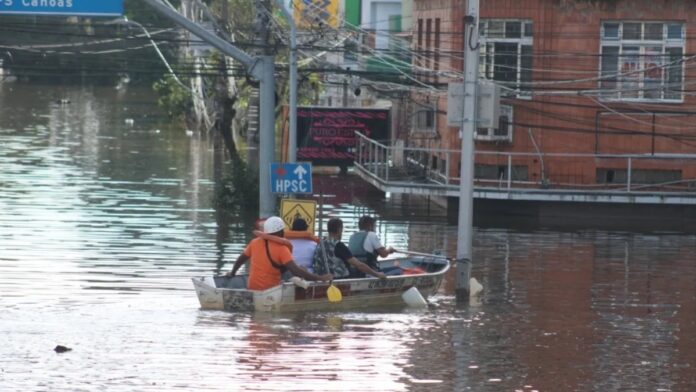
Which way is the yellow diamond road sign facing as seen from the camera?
toward the camera

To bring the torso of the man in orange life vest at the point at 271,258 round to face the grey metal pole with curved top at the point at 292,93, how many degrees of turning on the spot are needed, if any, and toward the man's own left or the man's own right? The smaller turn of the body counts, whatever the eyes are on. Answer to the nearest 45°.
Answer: approximately 45° to the man's own left

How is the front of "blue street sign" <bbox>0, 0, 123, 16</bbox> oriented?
toward the camera

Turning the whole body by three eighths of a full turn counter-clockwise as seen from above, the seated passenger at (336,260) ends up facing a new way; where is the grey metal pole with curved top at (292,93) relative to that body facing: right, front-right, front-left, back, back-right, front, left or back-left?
right

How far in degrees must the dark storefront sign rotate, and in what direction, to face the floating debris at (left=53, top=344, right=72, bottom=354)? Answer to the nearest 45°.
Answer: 0° — it already faces it

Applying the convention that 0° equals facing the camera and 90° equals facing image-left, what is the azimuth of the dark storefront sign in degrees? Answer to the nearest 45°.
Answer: approximately 0°

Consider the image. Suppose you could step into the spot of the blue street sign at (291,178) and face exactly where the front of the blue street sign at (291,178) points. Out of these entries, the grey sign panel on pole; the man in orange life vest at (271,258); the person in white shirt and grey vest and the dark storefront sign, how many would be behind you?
1

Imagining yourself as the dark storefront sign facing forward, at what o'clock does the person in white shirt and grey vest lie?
The person in white shirt and grey vest is roughly at 12 o'clock from the dark storefront sign.

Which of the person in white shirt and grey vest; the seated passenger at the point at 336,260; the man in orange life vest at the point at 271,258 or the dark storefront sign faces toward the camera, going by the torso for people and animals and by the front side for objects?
the dark storefront sign

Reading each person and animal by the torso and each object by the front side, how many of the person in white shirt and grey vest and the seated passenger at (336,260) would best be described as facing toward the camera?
0

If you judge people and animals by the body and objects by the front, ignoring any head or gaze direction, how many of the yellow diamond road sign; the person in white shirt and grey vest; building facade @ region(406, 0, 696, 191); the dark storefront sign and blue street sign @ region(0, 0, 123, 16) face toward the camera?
4
